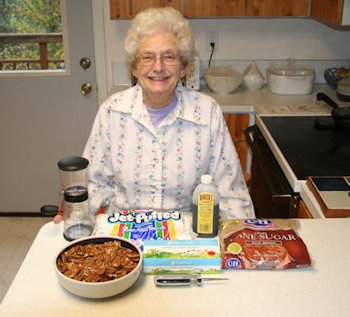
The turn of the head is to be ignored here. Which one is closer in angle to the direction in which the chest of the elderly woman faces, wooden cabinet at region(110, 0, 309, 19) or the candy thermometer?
the candy thermometer

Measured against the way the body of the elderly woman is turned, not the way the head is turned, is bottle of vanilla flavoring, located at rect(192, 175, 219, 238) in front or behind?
in front

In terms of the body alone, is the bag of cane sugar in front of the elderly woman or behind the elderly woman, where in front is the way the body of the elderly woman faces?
in front

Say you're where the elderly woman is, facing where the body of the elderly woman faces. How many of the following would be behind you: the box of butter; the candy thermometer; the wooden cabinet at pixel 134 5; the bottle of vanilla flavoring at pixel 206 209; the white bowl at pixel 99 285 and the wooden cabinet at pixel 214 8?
2

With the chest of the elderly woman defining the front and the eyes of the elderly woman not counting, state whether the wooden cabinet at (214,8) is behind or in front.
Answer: behind

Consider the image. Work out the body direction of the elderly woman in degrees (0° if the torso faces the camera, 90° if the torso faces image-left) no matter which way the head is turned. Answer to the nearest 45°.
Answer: approximately 0°

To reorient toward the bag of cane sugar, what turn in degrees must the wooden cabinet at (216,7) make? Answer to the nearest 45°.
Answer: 0° — it already faces it

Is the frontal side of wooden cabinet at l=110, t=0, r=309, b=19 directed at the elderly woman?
yes

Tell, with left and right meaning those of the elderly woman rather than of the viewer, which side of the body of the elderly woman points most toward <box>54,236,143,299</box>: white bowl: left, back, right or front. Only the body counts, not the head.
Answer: front

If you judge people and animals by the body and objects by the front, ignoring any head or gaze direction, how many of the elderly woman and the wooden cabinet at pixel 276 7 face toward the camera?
2

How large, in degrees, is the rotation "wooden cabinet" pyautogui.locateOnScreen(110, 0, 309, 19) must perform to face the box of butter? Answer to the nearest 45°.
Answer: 0° — it already faces it

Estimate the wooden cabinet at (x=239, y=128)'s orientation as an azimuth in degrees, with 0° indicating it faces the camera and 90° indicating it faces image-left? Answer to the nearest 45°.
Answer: approximately 0°
